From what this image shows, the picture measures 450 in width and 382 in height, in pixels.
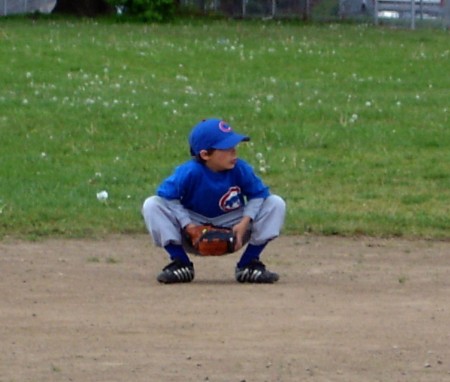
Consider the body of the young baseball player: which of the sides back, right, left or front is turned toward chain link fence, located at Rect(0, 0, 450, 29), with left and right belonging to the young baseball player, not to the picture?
back

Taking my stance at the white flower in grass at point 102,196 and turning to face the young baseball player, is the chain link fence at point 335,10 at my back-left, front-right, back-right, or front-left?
back-left

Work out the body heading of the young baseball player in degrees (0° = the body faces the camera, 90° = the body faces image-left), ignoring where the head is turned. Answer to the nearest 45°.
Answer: approximately 0°

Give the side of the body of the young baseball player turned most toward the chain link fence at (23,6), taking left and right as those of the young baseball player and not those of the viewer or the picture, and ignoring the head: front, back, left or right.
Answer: back

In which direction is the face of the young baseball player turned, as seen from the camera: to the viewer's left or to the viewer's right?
to the viewer's right

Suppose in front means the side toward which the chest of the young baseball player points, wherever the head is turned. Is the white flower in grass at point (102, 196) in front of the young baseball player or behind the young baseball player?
behind
